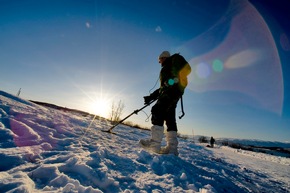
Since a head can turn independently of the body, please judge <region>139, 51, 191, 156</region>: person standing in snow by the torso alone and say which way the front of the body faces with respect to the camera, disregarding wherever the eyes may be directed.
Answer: to the viewer's left
